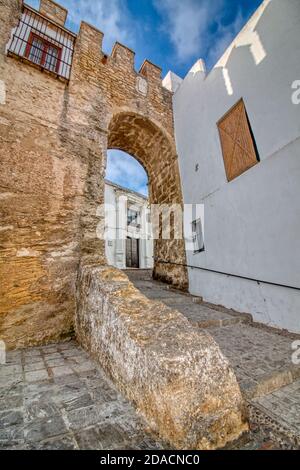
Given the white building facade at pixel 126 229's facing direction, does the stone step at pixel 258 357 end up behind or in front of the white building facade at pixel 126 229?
in front

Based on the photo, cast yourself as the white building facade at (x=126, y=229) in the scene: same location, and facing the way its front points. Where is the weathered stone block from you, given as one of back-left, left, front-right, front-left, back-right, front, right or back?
front-right

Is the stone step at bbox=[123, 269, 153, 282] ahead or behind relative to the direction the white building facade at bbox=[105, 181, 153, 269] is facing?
ahead

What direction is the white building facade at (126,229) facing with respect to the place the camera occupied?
facing the viewer and to the right of the viewer

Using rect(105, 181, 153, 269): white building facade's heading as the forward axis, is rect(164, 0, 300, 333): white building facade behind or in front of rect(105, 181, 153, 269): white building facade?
in front
